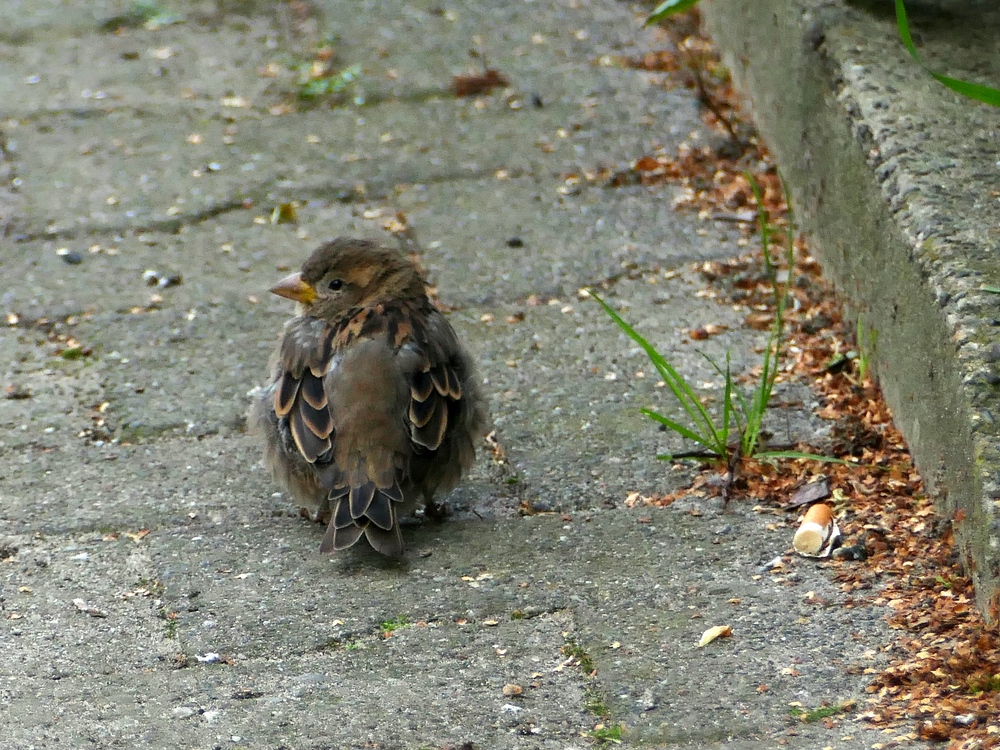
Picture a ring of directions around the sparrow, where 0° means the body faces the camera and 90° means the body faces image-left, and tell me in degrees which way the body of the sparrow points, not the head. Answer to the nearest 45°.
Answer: approximately 180°

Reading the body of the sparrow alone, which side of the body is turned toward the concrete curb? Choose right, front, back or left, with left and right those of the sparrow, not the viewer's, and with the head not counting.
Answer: right

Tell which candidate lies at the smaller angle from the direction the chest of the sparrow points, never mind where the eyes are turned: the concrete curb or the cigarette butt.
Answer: the concrete curb

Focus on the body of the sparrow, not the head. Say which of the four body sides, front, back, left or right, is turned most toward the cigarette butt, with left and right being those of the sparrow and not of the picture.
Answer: right
